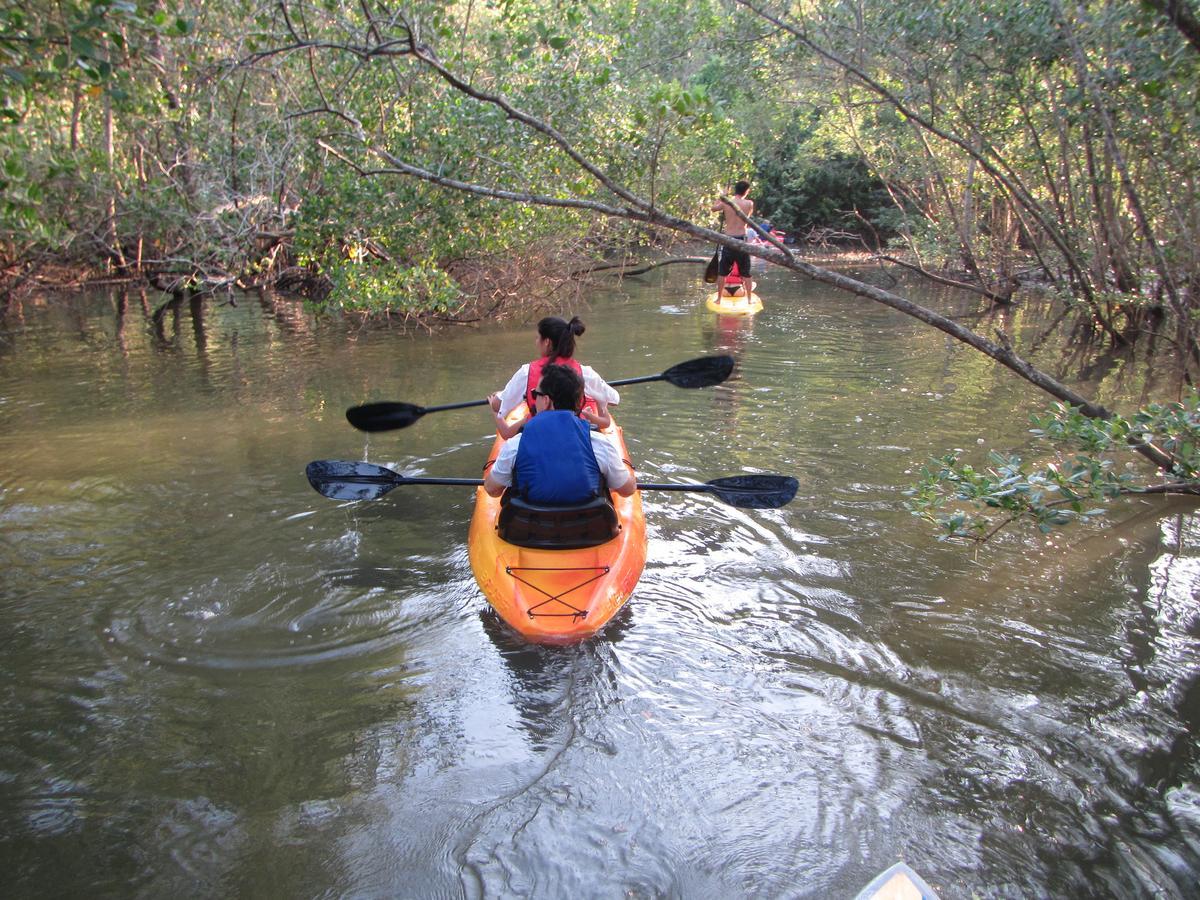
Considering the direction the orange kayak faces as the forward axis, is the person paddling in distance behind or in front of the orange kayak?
in front

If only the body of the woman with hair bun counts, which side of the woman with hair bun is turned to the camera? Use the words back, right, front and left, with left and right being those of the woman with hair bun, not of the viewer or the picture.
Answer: back

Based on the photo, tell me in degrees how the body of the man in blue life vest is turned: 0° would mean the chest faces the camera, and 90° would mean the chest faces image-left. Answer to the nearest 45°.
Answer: approximately 180°

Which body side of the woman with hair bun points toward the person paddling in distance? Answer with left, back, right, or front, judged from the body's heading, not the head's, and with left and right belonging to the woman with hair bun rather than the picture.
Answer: front

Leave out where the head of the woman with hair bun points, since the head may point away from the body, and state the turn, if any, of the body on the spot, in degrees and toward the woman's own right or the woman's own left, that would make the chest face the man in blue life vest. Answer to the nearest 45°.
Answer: approximately 180°

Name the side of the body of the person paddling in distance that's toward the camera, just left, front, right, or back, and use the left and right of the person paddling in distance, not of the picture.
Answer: back

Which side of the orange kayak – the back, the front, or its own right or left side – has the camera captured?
back

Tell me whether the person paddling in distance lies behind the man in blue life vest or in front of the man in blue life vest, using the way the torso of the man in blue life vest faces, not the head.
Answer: in front

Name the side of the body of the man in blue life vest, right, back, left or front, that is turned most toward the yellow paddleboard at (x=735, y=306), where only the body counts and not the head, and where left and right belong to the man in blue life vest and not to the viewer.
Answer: front

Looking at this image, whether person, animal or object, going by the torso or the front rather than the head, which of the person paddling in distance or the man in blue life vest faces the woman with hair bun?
the man in blue life vest

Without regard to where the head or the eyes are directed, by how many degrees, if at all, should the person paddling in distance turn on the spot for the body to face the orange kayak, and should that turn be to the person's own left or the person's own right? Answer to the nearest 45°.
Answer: approximately 180°
